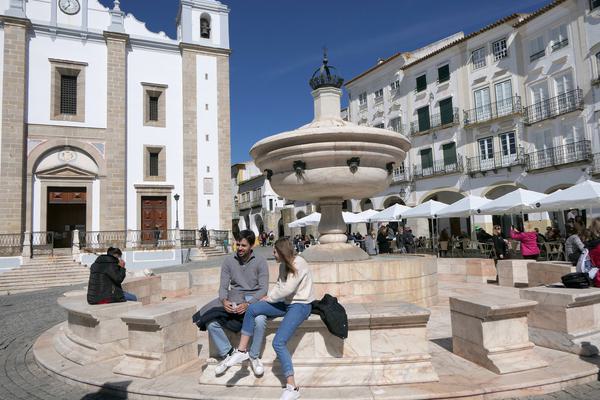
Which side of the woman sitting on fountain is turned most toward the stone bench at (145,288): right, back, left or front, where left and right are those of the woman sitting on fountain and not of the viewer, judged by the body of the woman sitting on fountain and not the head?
right

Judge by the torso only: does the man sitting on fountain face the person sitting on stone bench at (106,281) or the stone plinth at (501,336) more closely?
the stone plinth

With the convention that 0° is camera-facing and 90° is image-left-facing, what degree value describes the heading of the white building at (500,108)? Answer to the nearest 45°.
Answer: approximately 45°

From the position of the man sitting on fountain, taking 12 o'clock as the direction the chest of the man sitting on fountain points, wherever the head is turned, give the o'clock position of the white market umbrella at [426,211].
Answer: The white market umbrella is roughly at 7 o'clock from the man sitting on fountain.

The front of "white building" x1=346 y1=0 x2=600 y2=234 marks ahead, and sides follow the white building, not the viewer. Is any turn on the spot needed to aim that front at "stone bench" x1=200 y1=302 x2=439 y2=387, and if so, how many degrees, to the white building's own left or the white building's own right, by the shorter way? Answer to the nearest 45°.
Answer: approximately 45° to the white building's own left

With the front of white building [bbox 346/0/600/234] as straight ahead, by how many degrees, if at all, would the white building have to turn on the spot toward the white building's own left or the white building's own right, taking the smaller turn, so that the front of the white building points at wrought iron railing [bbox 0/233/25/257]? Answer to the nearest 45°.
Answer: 0° — it already faces it

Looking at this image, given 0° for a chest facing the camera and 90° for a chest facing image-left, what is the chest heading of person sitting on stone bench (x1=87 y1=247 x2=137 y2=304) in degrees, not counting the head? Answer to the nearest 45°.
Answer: approximately 225°

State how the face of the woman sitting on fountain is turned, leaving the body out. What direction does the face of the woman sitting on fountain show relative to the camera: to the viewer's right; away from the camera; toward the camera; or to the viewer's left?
to the viewer's left

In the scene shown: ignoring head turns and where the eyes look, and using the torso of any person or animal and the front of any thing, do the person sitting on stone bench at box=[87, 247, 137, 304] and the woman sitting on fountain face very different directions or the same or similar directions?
very different directions

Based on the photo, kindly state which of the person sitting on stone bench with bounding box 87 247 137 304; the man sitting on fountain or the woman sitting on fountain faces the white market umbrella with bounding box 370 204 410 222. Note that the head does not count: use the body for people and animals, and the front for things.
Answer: the person sitting on stone bench

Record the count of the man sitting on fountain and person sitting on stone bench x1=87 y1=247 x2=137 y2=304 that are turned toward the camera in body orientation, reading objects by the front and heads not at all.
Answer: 1

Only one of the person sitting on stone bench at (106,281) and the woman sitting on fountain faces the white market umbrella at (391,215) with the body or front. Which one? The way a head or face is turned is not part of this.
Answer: the person sitting on stone bench

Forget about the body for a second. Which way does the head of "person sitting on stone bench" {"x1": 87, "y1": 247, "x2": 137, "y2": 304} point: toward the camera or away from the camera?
away from the camera
